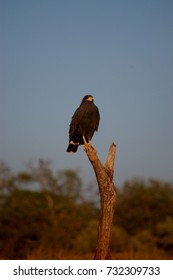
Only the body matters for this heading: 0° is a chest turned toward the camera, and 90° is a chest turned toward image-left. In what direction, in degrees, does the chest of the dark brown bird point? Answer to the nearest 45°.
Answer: approximately 315°
